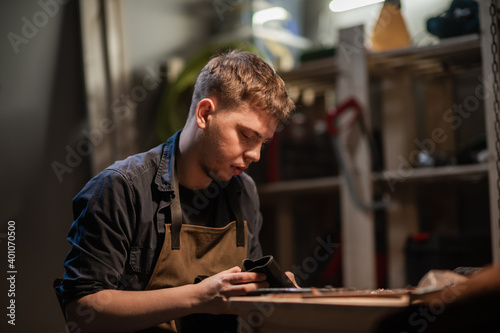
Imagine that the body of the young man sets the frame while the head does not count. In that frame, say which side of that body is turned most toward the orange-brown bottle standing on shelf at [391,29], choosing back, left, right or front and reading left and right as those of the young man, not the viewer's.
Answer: left

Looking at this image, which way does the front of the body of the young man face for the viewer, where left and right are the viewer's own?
facing the viewer and to the right of the viewer

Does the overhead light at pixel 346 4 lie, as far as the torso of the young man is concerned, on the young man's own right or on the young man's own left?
on the young man's own left

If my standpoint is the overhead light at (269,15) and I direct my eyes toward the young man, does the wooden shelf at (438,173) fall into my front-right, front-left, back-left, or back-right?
front-left

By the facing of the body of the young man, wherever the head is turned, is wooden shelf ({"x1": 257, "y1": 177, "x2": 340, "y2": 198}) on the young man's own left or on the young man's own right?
on the young man's own left

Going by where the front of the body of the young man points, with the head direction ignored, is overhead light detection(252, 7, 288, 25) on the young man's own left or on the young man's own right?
on the young man's own left

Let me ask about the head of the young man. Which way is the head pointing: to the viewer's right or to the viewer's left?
to the viewer's right

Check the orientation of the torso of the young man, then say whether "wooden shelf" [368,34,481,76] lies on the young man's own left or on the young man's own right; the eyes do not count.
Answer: on the young man's own left

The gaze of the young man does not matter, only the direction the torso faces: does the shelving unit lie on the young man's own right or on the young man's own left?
on the young man's own left

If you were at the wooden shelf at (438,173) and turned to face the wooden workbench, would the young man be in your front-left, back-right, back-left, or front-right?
front-right
